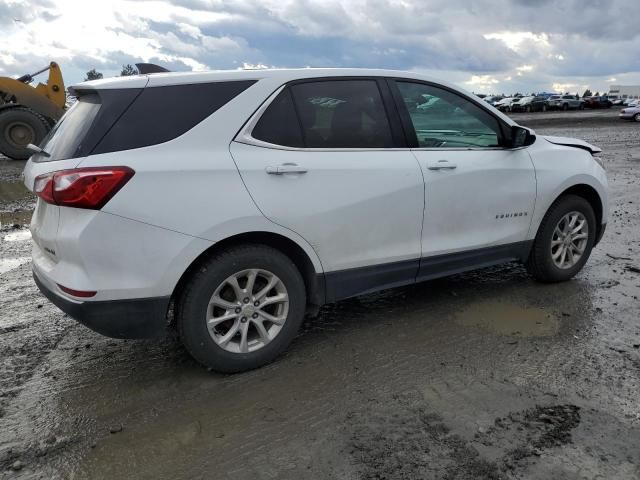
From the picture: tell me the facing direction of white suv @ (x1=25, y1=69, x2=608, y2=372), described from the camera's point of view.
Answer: facing away from the viewer and to the right of the viewer

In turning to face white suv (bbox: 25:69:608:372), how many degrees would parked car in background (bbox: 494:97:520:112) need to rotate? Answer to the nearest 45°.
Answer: approximately 45° to its left

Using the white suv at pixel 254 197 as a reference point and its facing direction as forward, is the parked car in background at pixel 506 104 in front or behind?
in front

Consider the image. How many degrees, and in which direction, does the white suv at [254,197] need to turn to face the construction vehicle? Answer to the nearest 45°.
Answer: approximately 90° to its left

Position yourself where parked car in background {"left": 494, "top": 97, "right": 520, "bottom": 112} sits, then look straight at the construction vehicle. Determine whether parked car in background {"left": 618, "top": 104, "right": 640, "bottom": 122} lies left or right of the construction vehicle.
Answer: left

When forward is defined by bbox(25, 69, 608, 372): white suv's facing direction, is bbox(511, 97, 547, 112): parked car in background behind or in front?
in front
